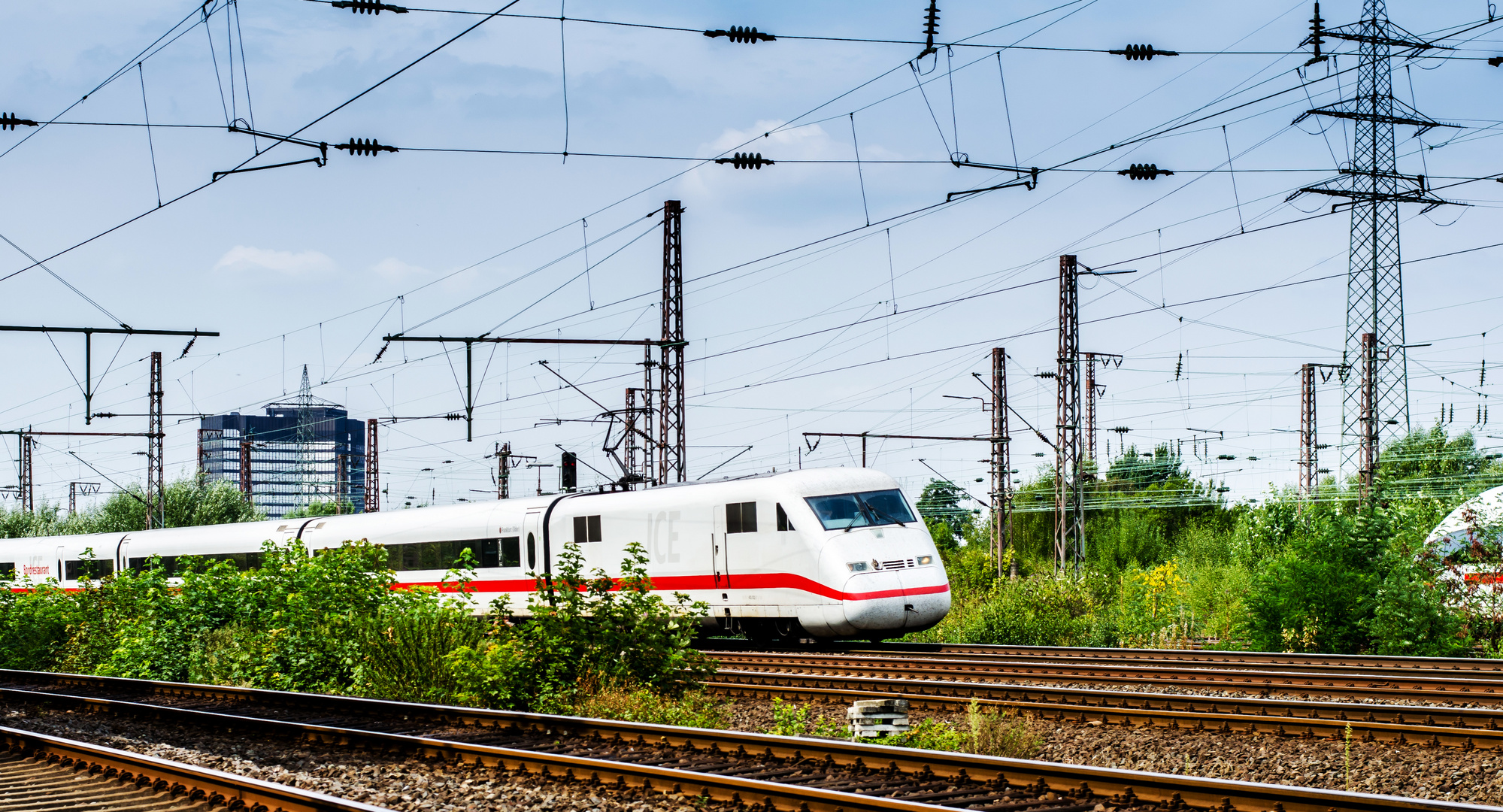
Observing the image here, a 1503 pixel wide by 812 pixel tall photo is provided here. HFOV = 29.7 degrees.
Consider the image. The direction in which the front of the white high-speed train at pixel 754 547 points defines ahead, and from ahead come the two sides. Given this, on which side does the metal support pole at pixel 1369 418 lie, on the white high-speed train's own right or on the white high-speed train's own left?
on the white high-speed train's own left

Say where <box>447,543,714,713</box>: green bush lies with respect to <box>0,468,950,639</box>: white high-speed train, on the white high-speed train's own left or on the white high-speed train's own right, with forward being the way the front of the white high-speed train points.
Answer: on the white high-speed train's own right

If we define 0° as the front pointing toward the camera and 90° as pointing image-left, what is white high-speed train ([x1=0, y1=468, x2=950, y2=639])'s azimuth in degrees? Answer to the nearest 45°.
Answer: approximately 315°

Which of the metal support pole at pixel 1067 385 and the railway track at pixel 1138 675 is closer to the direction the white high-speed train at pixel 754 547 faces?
the railway track

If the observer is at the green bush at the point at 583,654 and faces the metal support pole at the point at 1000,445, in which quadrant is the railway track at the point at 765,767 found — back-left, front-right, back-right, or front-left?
back-right

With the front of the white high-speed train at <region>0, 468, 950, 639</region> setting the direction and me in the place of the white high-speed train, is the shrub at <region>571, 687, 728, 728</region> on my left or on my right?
on my right

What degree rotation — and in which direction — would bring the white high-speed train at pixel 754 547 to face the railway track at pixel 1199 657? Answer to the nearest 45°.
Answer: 0° — it already faces it
